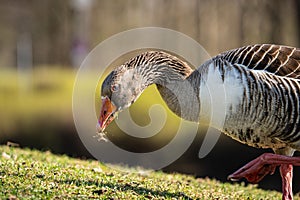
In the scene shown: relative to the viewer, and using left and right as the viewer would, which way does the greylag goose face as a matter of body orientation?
facing to the left of the viewer
